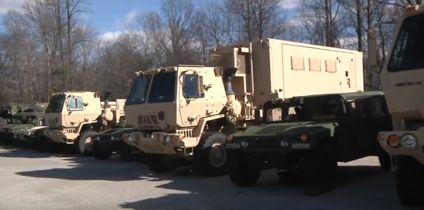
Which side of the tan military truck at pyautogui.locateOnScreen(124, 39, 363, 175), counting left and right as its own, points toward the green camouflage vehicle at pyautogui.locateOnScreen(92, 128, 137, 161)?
right

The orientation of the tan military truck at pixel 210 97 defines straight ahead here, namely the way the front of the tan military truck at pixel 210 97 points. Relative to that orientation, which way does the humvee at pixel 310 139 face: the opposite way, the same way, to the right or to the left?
the same way

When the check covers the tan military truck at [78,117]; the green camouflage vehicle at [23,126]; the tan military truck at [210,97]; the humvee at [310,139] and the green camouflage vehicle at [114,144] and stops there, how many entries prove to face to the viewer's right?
0

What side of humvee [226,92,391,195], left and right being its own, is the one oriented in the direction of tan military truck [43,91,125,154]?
right

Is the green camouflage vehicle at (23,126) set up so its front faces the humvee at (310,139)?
no

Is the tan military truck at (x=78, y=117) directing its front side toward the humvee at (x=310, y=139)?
no

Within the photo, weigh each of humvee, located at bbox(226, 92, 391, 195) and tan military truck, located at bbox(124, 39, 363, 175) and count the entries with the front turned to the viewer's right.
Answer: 0

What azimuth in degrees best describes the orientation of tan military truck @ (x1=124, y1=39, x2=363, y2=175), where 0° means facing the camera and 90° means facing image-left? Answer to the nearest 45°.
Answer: approximately 45°

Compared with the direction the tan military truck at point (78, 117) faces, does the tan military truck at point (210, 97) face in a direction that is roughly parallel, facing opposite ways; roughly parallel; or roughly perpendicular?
roughly parallel

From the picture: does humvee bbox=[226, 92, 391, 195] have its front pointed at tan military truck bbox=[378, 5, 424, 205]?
no

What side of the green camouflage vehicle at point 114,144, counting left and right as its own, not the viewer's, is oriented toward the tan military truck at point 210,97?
left

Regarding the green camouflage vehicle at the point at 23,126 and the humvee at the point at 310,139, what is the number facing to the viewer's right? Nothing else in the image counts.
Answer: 0

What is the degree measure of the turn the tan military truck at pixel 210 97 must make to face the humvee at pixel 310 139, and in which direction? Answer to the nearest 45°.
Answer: approximately 90° to its left

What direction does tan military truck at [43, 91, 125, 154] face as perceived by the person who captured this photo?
facing the viewer and to the left of the viewer

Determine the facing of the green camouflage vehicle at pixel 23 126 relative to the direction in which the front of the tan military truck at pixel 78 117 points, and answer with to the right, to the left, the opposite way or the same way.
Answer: the same way

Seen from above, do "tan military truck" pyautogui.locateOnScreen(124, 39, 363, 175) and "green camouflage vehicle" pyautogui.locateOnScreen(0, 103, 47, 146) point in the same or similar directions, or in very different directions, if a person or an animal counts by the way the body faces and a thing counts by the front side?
same or similar directions

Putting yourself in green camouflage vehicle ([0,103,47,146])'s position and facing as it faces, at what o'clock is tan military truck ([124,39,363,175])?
The tan military truck is roughly at 10 o'clock from the green camouflage vehicle.

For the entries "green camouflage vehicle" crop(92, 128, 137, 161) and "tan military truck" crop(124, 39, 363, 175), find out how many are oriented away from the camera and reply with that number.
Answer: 0

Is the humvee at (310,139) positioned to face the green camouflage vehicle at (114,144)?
no
